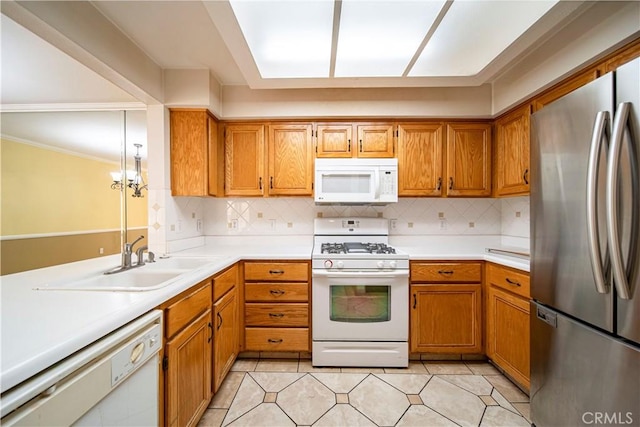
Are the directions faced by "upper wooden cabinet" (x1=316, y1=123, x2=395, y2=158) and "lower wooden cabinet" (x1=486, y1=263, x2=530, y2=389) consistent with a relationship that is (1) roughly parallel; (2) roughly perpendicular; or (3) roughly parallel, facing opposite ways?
roughly perpendicular

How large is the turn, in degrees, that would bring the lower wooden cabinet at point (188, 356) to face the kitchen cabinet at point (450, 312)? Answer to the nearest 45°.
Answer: approximately 45° to its left

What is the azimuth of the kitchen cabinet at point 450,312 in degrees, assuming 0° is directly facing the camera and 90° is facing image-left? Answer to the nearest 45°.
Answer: approximately 0°

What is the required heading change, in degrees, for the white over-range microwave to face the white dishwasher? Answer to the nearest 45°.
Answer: approximately 45° to its right

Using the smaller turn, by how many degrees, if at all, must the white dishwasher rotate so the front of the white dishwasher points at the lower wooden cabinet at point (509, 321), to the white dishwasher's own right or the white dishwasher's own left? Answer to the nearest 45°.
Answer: approximately 45° to the white dishwasher's own left

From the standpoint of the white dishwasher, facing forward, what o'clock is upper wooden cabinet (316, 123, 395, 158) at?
The upper wooden cabinet is roughly at 10 o'clock from the white dishwasher.

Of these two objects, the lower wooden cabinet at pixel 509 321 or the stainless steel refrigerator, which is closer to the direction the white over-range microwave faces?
the stainless steel refrigerator

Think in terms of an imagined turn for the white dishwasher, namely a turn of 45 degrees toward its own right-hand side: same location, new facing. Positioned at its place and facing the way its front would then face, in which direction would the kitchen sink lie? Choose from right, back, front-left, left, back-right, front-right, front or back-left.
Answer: back

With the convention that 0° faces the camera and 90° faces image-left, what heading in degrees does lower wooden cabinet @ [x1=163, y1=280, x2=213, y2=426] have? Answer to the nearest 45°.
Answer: approximately 315°

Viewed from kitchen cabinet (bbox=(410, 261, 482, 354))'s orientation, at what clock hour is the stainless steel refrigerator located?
The stainless steel refrigerator is roughly at 11 o'clock from the kitchen cabinet.

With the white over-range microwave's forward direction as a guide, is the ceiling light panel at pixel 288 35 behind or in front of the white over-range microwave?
in front

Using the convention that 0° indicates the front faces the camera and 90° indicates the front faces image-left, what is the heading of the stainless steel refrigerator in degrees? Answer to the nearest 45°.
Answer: approximately 45°

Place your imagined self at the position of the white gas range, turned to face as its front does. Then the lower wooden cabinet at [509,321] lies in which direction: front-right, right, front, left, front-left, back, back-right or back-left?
left

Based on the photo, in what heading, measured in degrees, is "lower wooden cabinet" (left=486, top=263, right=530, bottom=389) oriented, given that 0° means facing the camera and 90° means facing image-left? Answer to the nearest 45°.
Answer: approximately 45°

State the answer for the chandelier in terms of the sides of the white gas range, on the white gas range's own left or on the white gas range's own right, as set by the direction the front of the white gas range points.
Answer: on the white gas range's own right
